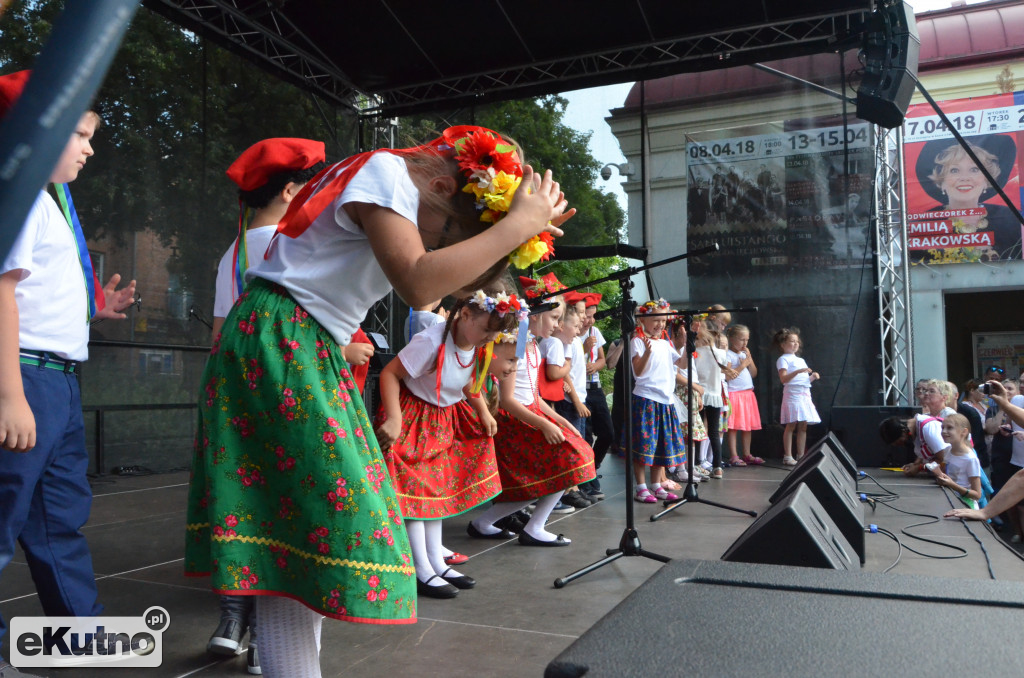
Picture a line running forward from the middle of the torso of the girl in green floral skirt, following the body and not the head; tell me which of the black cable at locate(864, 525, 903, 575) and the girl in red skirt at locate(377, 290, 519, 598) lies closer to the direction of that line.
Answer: the black cable

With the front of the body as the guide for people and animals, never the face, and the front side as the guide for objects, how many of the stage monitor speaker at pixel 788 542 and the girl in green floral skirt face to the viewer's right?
1

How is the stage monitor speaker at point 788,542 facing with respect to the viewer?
to the viewer's left

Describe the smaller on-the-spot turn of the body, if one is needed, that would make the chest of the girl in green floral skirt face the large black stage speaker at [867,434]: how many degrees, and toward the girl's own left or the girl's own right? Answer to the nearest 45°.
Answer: approximately 45° to the girl's own left

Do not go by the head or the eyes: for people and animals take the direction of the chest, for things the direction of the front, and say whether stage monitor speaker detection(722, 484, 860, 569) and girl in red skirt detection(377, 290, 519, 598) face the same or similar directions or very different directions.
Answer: very different directions

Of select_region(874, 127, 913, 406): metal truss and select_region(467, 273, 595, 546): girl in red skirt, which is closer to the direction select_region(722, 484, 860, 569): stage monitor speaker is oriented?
the girl in red skirt

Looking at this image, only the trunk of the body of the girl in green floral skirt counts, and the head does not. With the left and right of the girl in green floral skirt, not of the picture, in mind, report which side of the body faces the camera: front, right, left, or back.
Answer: right
